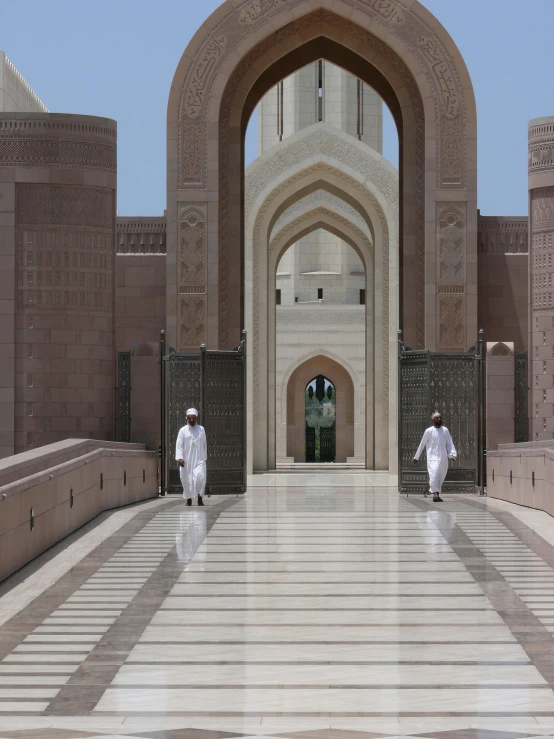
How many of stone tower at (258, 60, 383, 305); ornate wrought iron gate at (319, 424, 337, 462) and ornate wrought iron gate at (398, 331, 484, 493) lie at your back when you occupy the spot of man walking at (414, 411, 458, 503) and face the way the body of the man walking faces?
3

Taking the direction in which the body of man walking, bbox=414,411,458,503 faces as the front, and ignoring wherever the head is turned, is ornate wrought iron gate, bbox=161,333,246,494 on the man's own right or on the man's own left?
on the man's own right

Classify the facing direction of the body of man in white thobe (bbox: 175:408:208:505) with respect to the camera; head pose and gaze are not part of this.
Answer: toward the camera

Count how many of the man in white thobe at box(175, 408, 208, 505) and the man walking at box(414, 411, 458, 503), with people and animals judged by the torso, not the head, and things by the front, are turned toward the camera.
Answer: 2

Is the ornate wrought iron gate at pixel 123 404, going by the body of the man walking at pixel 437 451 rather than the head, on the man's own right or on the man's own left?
on the man's own right

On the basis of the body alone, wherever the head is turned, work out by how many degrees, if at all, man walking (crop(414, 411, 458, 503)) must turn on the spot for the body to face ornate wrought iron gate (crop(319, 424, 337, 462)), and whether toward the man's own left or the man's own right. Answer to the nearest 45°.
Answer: approximately 180°

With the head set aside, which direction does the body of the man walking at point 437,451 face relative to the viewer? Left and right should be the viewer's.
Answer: facing the viewer

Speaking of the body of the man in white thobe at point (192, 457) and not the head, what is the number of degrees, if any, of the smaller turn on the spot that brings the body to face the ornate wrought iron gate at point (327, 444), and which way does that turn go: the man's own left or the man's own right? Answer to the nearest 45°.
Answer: approximately 180°

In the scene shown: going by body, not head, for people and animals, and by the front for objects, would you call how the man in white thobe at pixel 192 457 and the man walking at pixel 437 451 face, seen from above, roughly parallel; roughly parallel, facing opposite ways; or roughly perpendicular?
roughly parallel

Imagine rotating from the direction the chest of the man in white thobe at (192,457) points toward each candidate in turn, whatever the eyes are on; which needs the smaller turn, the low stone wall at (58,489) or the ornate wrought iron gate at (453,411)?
the low stone wall

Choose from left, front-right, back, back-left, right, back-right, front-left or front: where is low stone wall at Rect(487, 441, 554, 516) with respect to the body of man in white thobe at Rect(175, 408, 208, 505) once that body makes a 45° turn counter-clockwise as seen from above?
front-left

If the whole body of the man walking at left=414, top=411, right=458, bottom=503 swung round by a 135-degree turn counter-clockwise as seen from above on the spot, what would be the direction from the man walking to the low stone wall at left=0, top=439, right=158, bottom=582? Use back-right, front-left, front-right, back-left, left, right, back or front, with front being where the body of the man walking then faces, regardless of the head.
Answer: back

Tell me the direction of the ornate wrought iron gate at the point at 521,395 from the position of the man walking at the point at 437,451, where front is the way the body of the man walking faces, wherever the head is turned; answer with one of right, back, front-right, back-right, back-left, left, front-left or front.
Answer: back-left
